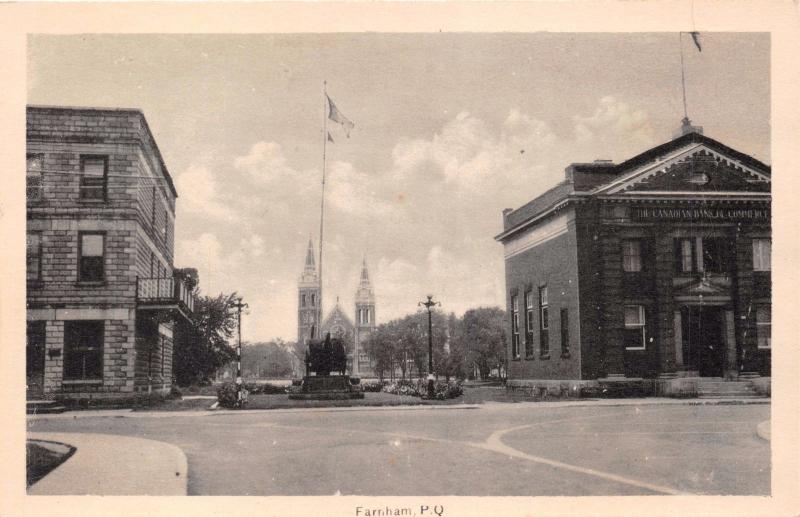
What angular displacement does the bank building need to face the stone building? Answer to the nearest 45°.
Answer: approximately 45° to its right

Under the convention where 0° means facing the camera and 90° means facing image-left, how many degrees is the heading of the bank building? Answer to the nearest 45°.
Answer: approximately 0°
